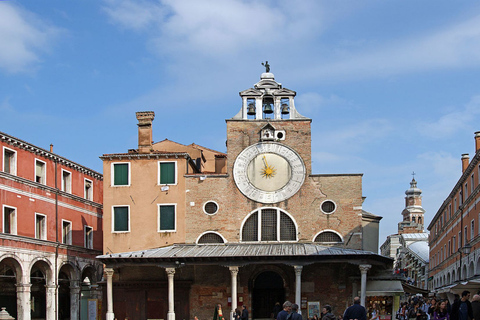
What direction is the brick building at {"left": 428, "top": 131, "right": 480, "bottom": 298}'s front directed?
to the viewer's left

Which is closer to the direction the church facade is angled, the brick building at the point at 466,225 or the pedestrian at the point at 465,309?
the pedestrian

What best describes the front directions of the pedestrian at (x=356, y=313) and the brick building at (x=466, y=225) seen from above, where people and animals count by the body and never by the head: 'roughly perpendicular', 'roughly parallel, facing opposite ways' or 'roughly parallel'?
roughly perpendicular

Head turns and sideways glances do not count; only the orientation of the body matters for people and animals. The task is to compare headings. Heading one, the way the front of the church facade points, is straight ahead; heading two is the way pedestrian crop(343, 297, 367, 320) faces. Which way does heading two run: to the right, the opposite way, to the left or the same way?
the opposite way

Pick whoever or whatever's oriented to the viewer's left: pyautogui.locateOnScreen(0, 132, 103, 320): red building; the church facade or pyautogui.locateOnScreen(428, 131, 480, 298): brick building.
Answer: the brick building

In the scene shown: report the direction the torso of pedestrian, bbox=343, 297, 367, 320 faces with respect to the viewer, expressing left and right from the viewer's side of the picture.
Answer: facing away from the viewer

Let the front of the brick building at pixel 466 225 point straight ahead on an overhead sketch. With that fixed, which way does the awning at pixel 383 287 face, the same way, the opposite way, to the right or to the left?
to the left

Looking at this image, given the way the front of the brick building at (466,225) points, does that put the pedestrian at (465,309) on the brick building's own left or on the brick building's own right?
on the brick building's own left
